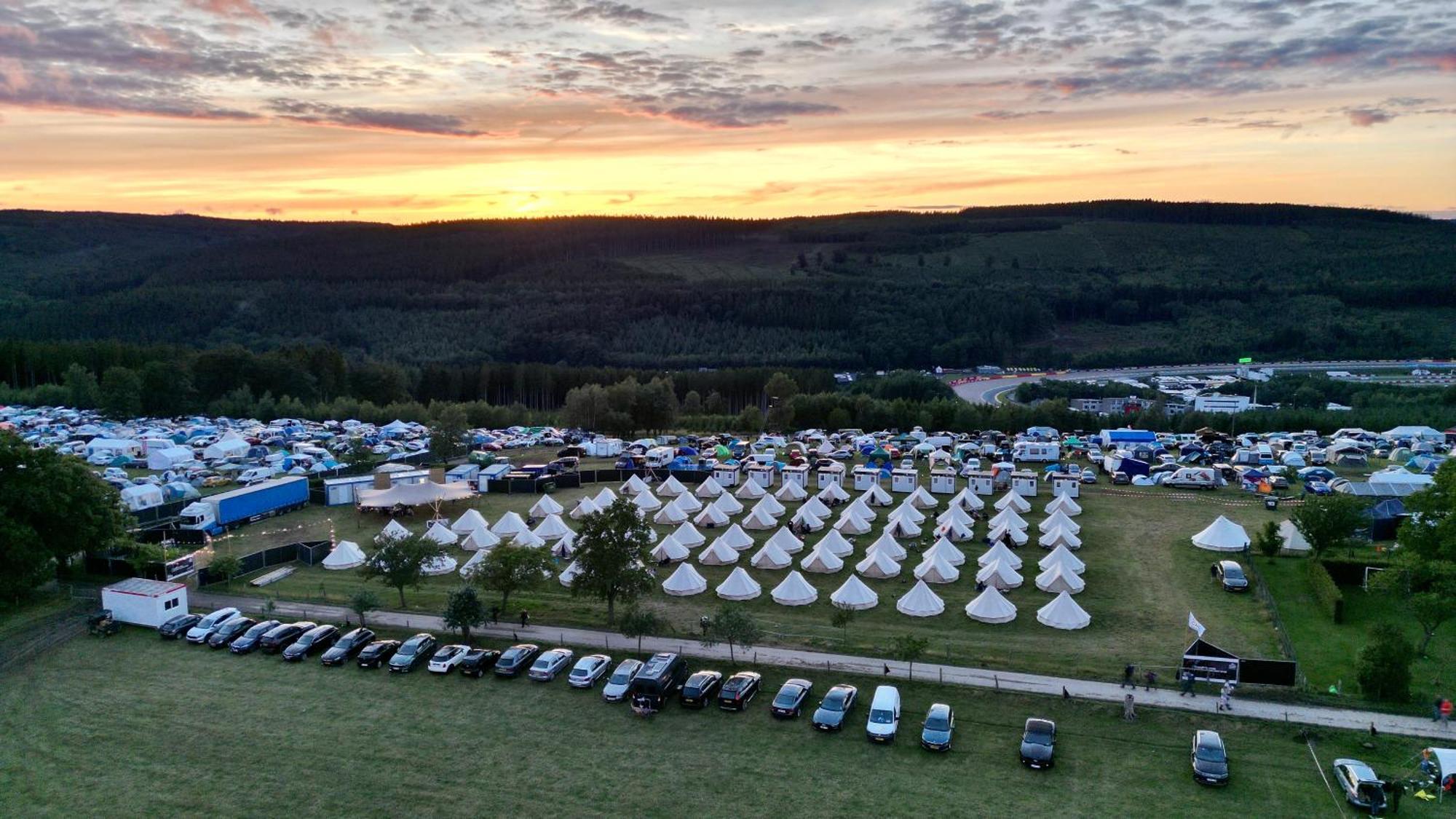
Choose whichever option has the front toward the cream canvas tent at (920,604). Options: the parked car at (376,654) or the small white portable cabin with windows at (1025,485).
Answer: the small white portable cabin with windows

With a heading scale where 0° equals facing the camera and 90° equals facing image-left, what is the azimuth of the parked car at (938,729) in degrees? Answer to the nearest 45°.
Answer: approximately 0°

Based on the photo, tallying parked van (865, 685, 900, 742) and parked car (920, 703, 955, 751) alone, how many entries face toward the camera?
2

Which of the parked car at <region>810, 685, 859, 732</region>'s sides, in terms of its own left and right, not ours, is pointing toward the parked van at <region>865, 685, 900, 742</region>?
left

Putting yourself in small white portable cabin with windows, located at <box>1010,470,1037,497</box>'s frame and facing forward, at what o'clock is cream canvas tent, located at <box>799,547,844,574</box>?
The cream canvas tent is roughly at 1 o'clock from the small white portable cabin with windows.

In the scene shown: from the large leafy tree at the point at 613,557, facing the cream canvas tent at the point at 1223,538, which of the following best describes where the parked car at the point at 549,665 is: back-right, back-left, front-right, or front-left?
back-right

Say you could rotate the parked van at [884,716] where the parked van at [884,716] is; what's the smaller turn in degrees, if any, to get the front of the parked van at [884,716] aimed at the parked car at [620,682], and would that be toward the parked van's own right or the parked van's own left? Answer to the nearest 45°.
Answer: approximately 90° to the parked van's own right

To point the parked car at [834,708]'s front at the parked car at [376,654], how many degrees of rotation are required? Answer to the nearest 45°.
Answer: approximately 45° to its right

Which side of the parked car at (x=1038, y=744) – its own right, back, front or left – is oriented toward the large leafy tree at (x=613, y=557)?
right

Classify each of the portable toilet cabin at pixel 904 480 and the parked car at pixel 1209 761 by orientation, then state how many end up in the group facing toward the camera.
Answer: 2

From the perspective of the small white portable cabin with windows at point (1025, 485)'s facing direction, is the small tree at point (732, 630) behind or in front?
in front
